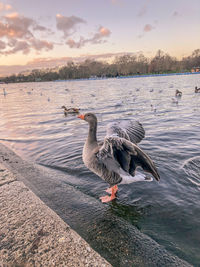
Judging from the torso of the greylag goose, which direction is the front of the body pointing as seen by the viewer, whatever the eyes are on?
to the viewer's left
